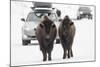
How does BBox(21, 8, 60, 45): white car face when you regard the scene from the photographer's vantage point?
facing the viewer

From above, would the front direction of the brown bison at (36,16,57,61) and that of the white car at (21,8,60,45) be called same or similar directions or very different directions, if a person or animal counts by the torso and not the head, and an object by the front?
same or similar directions

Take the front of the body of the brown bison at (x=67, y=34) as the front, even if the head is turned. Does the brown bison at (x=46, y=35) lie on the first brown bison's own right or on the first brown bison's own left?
on the first brown bison's own right

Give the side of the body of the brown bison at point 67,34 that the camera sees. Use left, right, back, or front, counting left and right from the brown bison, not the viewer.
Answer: front

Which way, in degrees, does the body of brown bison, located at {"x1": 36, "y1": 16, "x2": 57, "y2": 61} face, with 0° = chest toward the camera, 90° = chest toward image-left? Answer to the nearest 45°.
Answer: approximately 0°

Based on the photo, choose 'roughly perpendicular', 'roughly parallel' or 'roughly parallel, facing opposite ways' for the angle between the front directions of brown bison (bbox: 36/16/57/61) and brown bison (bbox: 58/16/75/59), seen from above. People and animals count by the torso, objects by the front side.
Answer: roughly parallel

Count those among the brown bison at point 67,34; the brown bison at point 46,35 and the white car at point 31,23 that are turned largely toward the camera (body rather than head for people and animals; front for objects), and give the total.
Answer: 3

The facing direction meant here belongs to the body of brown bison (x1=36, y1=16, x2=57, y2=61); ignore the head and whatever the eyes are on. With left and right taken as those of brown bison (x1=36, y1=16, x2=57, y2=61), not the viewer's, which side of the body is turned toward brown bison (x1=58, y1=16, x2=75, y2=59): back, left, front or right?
left

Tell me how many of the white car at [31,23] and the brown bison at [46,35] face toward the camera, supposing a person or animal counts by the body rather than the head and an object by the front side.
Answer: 2
